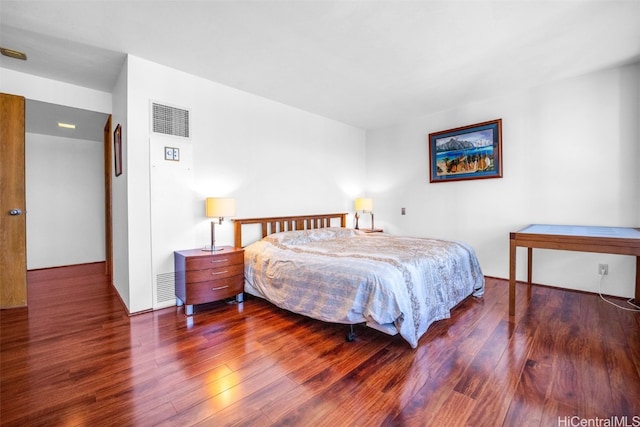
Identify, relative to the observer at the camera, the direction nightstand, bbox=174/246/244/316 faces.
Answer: facing the viewer and to the right of the viewer

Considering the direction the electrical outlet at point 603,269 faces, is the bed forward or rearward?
forward

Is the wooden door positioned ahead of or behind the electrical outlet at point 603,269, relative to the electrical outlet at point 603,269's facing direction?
ahead

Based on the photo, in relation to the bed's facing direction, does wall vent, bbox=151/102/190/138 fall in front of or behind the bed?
behind

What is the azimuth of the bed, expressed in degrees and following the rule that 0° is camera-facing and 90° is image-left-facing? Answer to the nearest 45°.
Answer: approximately 315°

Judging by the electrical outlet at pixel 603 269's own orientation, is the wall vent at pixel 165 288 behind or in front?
in front

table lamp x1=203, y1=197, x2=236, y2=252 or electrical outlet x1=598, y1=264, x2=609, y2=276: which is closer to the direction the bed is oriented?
the electrical outlet

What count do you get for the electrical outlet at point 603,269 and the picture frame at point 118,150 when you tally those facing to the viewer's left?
1
